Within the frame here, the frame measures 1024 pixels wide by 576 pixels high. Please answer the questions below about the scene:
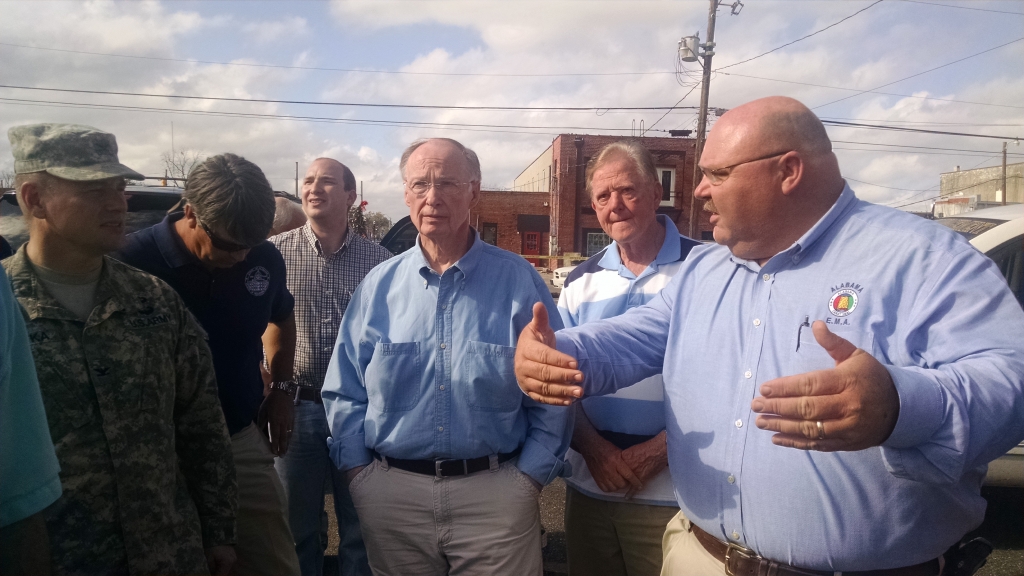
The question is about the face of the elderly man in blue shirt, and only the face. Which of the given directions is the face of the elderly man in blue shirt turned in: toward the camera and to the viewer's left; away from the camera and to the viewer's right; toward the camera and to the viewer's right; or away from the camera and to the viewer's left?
toward the camera and to the viewer's right

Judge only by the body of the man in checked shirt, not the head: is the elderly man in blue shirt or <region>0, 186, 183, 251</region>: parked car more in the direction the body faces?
the elderly man in blue shirt

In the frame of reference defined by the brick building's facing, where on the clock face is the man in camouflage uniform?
The man in camouflage uniform is roughly at 12 o'clock from the brick building.

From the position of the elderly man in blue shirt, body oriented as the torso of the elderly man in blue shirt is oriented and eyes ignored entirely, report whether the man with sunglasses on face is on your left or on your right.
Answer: on your right

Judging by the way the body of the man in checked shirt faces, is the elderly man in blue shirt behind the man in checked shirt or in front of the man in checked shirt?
in front

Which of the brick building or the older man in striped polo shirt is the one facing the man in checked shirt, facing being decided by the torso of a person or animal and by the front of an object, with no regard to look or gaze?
the brick building

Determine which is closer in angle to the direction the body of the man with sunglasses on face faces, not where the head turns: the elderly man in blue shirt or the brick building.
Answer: the elderly man in blue shirt

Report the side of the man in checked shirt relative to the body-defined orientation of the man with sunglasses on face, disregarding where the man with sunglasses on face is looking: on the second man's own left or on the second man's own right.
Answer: on the second man's own left

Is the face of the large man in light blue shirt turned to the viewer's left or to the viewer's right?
to the viewer's left

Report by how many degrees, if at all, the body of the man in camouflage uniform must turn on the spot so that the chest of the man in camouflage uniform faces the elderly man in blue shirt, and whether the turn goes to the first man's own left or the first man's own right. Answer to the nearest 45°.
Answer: approximately 45° to the first man's own left

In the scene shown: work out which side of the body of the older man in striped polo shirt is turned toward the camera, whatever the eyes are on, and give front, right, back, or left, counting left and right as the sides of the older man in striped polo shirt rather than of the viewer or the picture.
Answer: front

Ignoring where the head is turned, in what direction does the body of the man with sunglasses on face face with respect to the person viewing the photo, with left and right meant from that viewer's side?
facing the viewer and to the right of the viewer

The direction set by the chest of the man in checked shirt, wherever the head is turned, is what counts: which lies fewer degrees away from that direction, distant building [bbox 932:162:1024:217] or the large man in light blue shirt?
the large man in light blue shirt

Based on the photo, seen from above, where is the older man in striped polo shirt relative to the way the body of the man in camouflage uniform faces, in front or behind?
in front

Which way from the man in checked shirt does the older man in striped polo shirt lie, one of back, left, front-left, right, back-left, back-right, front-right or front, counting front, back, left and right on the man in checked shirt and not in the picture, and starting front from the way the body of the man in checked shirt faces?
front-left

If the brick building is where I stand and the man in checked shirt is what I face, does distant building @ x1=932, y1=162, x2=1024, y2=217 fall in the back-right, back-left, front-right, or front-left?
back-left

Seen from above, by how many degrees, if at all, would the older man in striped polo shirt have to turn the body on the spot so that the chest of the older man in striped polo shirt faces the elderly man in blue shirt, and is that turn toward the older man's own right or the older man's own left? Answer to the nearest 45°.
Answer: approximately 45° to the older man's own right

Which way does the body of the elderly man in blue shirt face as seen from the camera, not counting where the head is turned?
toward the camera

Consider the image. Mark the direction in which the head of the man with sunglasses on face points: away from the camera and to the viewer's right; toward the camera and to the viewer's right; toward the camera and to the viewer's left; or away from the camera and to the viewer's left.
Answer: toward the camera and to the viewer's right
